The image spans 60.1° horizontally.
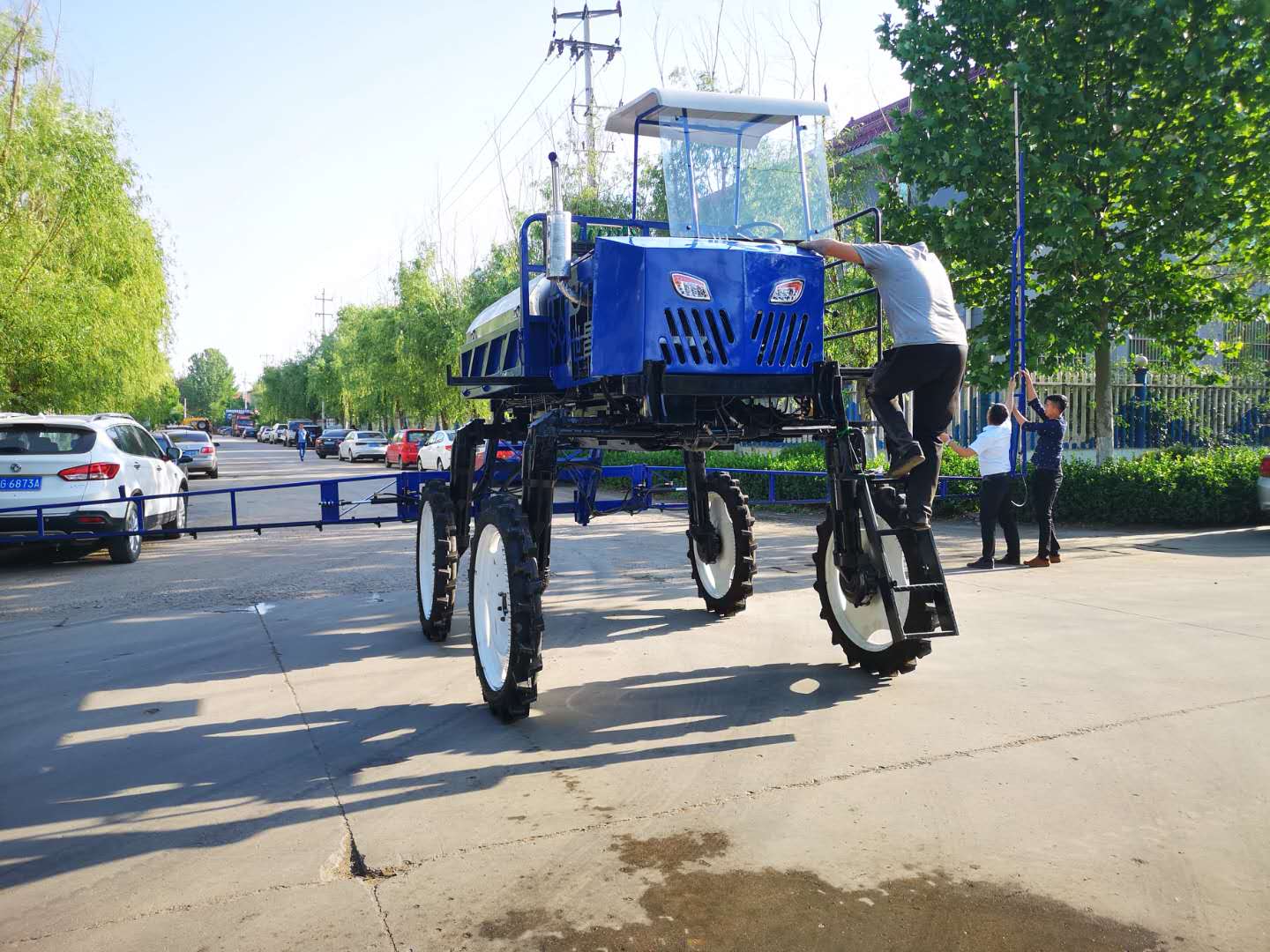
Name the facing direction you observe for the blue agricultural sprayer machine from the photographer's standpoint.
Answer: facing the viewer and to the right of the viewer

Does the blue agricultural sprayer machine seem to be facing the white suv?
no

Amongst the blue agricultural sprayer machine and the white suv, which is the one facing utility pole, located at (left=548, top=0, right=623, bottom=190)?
the white suv

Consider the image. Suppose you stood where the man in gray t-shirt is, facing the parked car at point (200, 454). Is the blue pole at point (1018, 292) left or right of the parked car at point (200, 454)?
right

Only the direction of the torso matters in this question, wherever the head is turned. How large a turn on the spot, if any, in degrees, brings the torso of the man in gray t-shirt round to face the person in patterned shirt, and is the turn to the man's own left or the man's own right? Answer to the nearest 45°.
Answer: approximately 45° to the man's own right

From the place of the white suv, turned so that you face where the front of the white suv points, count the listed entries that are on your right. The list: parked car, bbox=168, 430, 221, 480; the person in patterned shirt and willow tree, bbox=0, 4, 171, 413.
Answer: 1

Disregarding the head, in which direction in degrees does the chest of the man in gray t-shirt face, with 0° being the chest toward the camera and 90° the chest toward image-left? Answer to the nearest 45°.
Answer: approximately 135°

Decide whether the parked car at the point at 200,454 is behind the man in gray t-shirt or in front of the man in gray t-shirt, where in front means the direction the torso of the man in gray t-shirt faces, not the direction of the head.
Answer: in front

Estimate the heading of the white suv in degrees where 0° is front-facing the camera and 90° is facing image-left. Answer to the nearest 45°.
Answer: approximately 225°

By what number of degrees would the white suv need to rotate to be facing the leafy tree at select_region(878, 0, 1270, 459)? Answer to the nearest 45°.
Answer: approximately 45° to its right

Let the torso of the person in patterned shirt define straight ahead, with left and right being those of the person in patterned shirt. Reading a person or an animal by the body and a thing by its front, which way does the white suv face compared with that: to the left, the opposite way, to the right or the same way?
to the right

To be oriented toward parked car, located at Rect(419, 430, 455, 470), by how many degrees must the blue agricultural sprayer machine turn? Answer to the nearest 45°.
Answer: approximately 135° to its left

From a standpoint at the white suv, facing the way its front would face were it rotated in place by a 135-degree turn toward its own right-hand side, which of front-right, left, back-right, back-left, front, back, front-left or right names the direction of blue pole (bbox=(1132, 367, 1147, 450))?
left

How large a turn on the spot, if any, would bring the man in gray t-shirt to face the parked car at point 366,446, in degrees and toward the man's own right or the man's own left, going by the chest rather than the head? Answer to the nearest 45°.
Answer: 0° — they already face it
